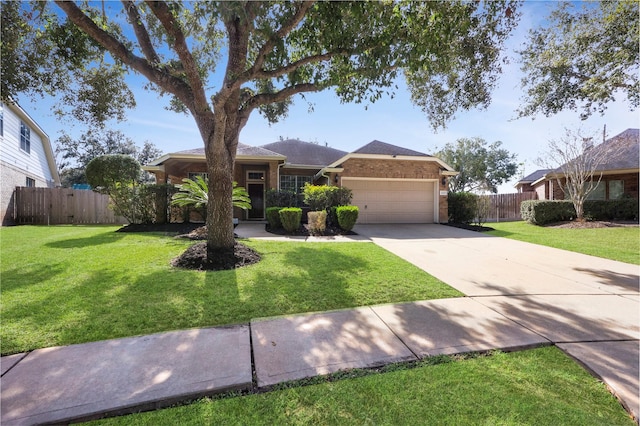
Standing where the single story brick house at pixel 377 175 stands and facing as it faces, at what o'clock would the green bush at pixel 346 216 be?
The green bush is roughly at 1 o'clock from the single story brick house.

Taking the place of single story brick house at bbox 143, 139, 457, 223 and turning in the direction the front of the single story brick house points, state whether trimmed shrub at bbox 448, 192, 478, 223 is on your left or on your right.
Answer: on your left

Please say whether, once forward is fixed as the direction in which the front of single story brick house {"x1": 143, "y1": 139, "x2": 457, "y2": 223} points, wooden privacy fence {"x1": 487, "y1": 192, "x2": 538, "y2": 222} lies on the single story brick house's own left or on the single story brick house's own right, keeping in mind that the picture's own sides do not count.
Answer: on the single story brick house's own left

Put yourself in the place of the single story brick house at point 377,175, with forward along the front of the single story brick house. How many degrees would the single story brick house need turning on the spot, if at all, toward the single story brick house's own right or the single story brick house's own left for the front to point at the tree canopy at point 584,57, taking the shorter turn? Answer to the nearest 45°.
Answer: approximately 45° to the single story brick house's own left

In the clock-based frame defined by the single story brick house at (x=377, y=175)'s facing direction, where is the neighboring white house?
The neighboring white house is roughly at 3 o'clock from the single story brick house.

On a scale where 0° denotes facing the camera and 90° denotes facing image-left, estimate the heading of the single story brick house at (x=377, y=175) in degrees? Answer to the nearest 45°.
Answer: approximately 0°

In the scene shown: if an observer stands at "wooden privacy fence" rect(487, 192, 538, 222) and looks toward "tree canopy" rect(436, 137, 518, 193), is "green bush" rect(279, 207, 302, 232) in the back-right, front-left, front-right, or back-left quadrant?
back-left

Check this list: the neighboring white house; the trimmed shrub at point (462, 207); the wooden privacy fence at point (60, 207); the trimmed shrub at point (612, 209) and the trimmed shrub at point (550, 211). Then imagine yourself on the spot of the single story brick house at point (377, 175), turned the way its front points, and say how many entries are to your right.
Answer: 2

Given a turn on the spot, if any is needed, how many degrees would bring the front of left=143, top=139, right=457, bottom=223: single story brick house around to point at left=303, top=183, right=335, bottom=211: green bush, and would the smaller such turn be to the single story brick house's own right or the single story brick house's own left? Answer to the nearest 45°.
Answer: approximately 45° to the single story brick house's own right

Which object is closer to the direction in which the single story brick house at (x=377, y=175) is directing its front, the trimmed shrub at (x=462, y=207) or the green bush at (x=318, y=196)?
the green bush

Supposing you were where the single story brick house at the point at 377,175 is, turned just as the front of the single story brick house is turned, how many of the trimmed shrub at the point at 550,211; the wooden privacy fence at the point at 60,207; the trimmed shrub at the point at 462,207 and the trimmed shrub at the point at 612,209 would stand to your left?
3

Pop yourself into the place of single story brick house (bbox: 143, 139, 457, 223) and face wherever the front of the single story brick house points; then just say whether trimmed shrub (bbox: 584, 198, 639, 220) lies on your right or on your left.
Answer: on your left

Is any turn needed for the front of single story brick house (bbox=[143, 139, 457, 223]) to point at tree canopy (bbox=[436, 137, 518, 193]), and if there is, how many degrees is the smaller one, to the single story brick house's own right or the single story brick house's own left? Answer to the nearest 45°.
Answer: approximately 135° to the single story brick house's own left

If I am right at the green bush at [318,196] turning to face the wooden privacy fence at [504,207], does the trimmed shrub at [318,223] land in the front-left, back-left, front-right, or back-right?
back-right
